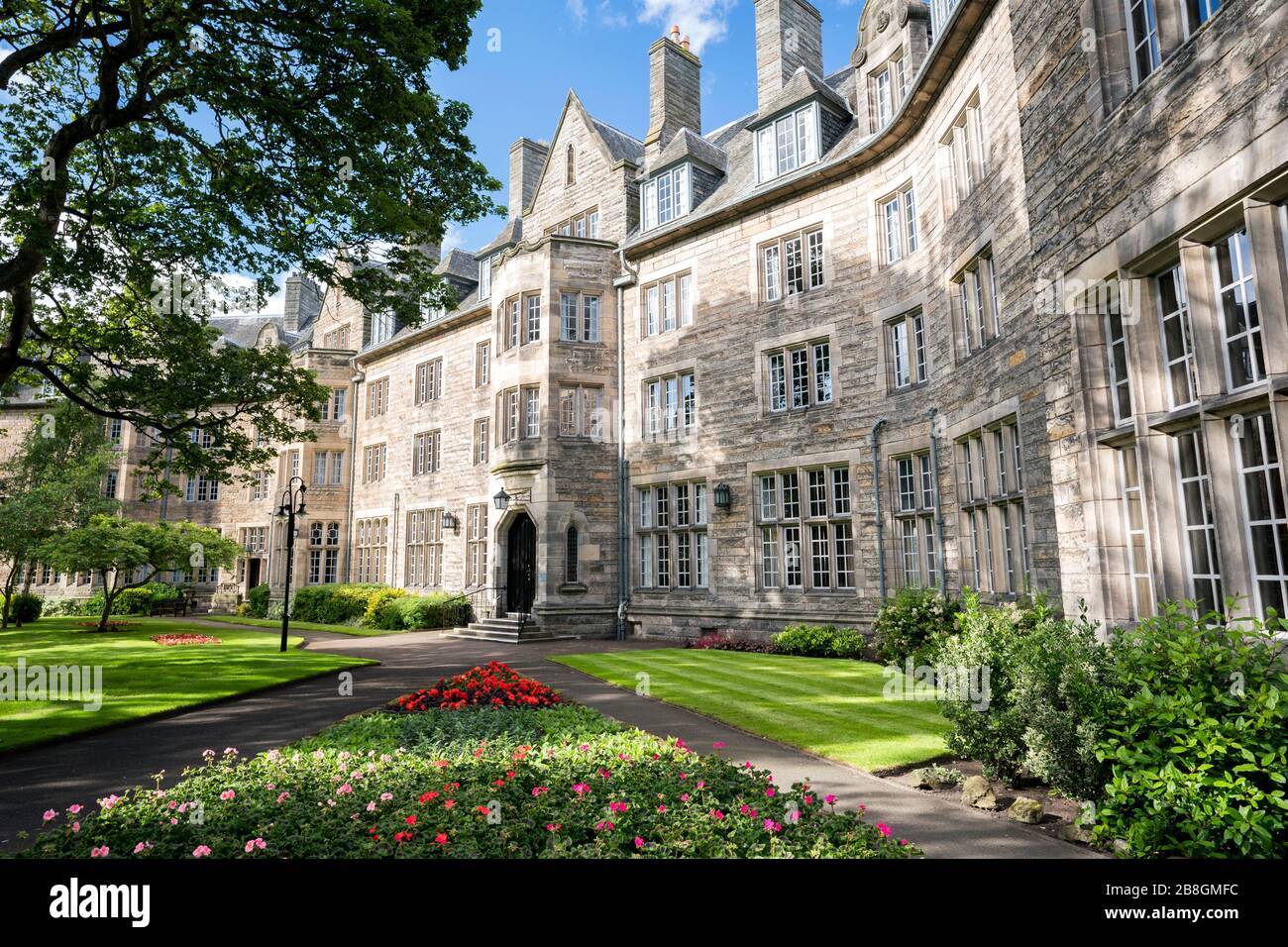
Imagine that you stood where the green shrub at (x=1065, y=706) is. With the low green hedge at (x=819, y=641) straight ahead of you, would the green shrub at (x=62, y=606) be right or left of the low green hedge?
left

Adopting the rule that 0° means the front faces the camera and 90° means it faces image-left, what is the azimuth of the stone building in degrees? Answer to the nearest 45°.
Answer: approximately 45°

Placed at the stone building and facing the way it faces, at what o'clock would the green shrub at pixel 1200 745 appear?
The green shrub is roughly at 11 o'clock from the stone building.

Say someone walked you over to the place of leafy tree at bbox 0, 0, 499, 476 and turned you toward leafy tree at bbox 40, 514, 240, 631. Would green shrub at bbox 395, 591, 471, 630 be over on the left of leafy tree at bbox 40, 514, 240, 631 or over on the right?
right

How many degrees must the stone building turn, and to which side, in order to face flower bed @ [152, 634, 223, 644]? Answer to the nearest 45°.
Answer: approximately 45° to its right

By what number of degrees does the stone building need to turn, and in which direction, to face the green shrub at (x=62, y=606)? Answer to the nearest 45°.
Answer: approximately 90° to its right

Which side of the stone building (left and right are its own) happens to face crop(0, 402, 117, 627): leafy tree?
right

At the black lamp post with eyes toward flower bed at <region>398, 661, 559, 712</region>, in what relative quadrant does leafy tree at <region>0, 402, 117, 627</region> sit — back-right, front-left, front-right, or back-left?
back-right

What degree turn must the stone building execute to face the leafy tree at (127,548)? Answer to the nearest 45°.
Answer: approximately 45° to its right

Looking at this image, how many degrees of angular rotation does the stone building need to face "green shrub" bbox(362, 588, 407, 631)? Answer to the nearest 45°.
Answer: approximately 90° to its right

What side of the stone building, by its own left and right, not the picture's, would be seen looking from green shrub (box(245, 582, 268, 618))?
right
